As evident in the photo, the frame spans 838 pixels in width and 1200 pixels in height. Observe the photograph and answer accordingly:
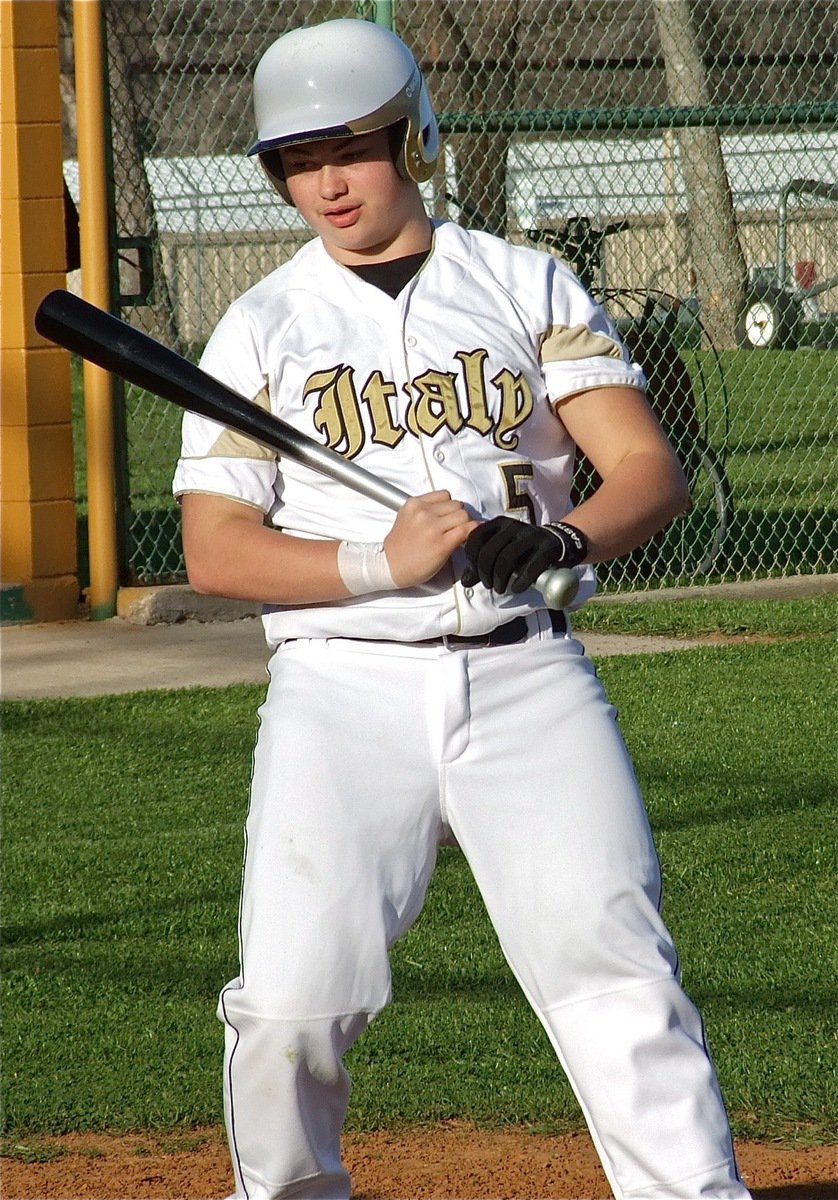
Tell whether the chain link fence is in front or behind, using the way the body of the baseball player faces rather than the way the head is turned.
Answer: behind

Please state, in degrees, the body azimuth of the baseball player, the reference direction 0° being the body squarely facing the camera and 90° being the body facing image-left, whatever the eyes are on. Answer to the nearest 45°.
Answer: approximately 0°

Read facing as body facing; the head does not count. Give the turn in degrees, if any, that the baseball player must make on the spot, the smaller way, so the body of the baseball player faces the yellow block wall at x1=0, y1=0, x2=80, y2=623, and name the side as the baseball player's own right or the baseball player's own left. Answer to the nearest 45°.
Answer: approximately 180°

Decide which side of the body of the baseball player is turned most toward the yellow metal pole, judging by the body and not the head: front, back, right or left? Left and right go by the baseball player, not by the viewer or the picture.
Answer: back
